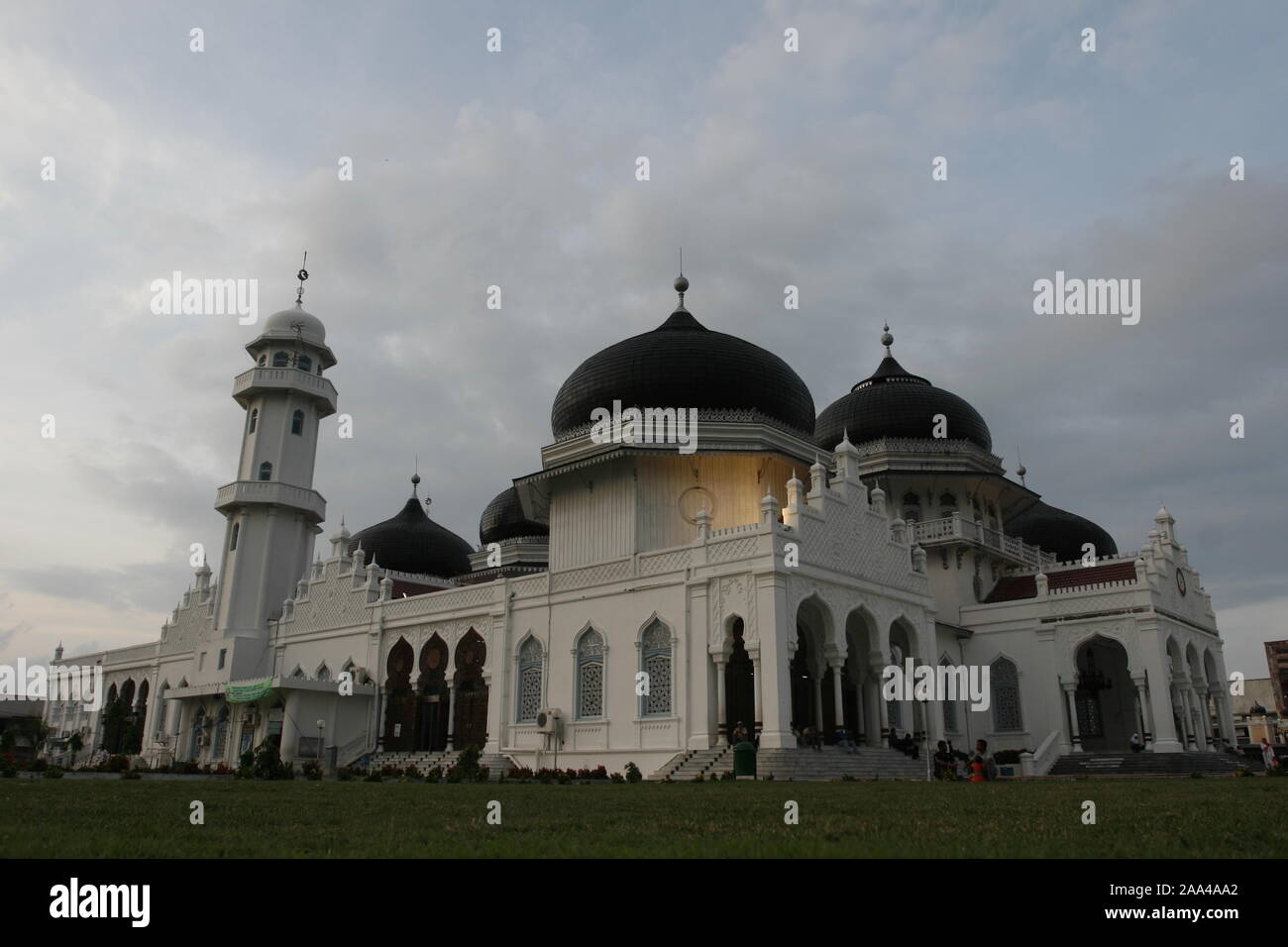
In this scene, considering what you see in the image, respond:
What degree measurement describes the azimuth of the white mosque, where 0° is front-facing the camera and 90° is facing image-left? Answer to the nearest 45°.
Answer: approximately 315°

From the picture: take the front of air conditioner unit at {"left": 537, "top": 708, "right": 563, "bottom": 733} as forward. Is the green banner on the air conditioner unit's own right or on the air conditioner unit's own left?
on the air conditioner unit's own right

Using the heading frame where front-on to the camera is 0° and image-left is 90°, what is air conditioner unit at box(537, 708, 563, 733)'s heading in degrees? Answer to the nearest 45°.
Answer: approximately 45°
